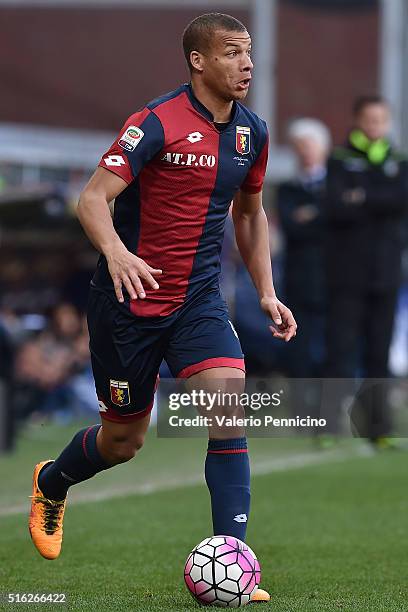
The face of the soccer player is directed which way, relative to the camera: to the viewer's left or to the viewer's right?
to the viewer's right

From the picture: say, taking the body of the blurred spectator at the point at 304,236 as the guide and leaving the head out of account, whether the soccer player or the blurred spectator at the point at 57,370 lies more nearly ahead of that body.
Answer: the soccer player

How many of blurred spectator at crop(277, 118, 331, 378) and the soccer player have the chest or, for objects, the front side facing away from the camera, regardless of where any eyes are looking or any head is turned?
0

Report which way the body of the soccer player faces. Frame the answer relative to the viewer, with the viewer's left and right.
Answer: facing the viewer and to the right of the viewer

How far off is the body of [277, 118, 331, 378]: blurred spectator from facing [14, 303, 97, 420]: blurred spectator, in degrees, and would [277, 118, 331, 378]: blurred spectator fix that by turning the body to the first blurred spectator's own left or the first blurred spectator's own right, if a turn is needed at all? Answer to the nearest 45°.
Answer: approximately 90° to the first blurred spectator's own right

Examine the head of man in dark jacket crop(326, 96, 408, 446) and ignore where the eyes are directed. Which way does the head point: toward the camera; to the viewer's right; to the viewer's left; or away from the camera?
toward the camera

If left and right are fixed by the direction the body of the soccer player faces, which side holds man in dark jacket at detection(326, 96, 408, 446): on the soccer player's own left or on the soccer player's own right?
on the soccer player's own left

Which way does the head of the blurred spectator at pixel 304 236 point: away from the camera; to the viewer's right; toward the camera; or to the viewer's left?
toward the camera

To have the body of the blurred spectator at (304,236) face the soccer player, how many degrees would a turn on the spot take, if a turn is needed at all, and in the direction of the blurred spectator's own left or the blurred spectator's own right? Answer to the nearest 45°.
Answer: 0° — they already face them

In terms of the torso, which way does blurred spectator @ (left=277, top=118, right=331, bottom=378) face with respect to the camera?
toward the camera

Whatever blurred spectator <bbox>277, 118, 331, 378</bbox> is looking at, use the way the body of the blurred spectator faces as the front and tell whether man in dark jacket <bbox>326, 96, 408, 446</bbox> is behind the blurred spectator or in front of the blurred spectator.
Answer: in front
